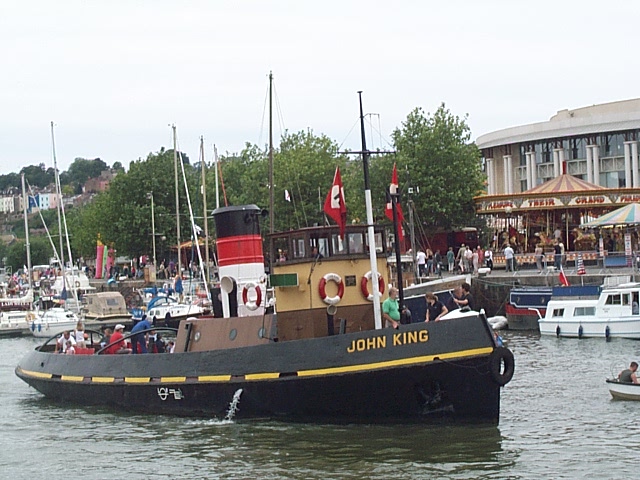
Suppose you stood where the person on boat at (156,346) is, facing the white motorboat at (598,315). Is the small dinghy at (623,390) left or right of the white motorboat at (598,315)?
right

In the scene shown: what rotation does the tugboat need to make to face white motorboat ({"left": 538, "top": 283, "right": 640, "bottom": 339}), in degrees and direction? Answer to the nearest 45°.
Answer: approximately 90° to its left

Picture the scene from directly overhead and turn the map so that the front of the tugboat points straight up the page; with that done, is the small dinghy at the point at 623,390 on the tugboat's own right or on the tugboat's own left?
on the tugboat's own left

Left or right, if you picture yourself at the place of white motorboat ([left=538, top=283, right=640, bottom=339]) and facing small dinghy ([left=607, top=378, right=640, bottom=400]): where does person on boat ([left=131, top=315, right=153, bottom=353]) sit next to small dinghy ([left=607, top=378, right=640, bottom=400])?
right

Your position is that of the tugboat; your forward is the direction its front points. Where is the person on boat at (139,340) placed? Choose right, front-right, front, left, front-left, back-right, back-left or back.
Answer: back
